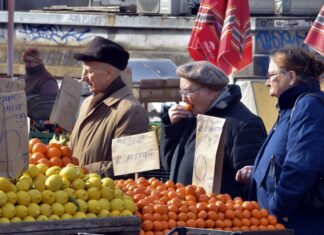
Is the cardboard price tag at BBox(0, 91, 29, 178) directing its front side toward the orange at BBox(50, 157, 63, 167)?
no

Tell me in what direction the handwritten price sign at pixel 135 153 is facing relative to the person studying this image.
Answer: facing the viewer

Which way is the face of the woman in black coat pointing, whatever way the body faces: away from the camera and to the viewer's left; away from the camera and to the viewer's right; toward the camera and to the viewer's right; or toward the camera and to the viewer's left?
toward the camera and to the viewer's left

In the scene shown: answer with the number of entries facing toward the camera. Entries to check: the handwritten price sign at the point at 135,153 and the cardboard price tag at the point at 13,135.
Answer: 2

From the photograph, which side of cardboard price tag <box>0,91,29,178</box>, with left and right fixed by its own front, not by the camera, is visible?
front

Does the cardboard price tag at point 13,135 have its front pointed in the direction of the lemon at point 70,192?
no

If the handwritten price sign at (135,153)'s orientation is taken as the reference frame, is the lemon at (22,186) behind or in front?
in front

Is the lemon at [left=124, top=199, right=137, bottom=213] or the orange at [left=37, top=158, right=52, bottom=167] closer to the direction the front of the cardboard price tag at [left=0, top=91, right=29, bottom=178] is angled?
the lemon

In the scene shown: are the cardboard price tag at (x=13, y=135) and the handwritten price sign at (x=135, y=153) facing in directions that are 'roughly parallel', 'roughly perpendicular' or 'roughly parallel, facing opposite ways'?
roughly parallel

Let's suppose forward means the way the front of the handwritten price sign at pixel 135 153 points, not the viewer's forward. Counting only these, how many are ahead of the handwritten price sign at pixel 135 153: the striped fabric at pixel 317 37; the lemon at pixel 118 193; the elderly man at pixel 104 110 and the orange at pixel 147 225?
2

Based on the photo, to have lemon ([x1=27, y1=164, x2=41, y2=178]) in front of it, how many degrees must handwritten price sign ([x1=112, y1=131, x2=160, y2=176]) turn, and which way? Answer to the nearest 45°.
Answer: approximately 45° to its right

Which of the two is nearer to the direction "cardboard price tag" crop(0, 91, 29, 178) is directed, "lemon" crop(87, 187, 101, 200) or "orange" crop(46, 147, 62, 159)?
the lemon

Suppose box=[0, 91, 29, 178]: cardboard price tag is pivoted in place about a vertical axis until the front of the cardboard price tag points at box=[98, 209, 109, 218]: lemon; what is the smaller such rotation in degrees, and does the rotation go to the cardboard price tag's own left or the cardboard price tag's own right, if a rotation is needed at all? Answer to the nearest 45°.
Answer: approximately 45° to the cardboard price tag's own left
